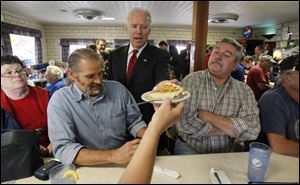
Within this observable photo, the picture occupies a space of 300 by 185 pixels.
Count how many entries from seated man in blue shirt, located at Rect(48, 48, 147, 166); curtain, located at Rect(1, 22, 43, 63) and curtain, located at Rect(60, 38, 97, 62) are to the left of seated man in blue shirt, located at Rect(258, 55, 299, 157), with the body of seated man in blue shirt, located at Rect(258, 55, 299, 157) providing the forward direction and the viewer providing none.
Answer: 0

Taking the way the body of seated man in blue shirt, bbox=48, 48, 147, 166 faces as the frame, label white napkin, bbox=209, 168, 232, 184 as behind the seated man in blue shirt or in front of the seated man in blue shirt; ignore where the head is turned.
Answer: in front

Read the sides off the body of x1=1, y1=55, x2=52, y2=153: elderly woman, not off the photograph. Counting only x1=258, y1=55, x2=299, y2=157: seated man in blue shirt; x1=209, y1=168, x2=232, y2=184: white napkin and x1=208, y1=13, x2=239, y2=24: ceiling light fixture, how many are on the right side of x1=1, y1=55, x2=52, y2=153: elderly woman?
0

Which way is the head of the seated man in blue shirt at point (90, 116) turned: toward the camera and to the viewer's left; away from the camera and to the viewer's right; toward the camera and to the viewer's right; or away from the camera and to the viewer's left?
toward the camera and to the viewer's right

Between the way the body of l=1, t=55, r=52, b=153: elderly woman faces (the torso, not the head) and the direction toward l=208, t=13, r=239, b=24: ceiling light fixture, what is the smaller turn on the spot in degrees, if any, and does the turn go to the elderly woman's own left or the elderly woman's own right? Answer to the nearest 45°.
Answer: approximately 90° to the elderly woman's own left

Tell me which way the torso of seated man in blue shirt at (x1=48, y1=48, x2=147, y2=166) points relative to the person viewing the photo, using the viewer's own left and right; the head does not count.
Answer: facing the viewer and to the right of the viewer

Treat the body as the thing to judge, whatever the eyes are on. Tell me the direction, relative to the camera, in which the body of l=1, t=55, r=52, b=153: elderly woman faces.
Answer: toward the camera

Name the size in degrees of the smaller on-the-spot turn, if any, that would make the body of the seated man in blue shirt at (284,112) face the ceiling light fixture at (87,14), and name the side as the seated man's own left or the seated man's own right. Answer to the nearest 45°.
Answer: approximately 90° to the seated man's own right

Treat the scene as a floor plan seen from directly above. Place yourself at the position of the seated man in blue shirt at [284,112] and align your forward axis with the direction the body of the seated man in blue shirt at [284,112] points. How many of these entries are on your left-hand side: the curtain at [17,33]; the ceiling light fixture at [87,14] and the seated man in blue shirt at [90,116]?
0
